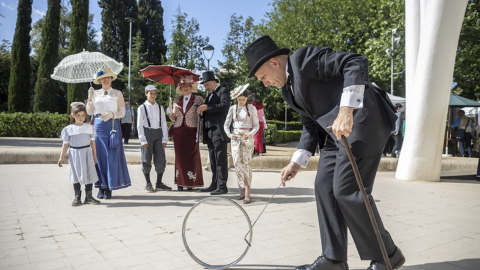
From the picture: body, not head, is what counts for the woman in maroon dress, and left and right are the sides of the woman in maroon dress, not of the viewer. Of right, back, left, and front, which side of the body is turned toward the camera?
front

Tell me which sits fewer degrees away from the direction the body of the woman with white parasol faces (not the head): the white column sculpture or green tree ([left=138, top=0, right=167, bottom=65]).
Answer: the white column sculpture

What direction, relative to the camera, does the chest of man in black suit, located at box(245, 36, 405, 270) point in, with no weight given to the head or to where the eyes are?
to the viewer's left

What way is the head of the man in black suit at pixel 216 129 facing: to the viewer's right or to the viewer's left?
to the viewer's left

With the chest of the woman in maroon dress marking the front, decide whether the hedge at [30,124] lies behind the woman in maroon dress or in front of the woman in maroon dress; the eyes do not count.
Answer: behind

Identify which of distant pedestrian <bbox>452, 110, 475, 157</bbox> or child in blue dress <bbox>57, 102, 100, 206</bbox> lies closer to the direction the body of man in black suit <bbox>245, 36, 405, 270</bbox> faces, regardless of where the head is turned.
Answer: the child in blue dress

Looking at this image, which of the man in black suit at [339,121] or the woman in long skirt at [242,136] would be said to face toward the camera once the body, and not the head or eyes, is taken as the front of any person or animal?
the woman in long skirt

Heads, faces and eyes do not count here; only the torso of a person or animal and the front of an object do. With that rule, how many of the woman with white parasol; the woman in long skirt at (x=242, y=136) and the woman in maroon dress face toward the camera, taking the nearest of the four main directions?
3

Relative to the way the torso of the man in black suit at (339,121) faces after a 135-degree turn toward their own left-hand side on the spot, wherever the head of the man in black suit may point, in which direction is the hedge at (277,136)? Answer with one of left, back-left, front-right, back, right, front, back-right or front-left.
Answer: back-left

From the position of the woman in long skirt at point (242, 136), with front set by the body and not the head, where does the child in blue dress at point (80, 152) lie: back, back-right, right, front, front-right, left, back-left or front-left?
right

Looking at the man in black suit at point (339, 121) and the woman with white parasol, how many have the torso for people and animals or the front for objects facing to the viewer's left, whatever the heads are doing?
1

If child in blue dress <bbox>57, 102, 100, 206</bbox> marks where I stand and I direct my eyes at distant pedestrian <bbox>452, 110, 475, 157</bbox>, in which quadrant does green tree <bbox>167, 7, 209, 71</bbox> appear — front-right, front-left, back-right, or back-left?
front-left

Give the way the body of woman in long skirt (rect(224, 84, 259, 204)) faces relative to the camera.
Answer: toward the camera

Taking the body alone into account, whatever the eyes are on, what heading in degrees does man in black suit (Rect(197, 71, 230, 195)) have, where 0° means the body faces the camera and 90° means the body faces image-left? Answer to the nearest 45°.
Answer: approximately 45°

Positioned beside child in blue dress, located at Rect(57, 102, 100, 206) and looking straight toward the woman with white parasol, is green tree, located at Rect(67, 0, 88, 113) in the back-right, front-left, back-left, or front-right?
front-left

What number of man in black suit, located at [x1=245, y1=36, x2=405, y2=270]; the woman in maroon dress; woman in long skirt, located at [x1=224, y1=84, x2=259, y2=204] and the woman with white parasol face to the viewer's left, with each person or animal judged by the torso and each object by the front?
1

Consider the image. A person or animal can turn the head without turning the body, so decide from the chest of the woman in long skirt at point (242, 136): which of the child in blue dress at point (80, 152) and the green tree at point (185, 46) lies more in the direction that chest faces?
the child in blue dress
